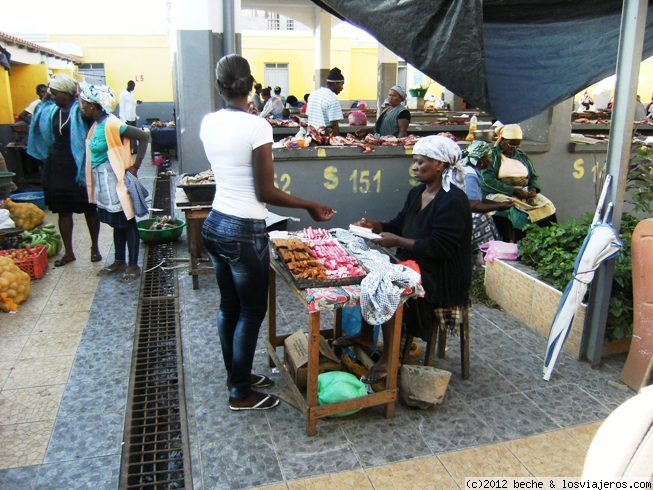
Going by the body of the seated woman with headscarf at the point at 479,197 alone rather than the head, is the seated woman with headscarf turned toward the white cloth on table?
no

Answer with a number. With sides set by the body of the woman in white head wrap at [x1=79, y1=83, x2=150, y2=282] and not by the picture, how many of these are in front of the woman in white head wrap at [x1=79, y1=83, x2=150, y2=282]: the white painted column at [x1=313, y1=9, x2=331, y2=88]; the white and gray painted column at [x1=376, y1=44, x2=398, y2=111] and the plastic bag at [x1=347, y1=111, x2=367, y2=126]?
0

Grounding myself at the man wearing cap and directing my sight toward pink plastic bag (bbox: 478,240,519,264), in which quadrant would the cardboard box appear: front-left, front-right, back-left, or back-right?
front-right

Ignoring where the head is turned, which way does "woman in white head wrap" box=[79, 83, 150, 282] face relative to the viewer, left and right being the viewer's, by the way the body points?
facing the viewer and to the left of the viewer

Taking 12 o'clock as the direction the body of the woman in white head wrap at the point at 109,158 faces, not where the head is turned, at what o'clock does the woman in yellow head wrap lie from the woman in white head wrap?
The woman in yellow head wrap is roughly at 8 o'clock from the woman in white head wrap.

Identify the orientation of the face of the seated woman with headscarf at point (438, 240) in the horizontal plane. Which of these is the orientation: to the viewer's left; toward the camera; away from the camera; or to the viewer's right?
to the viewer's left

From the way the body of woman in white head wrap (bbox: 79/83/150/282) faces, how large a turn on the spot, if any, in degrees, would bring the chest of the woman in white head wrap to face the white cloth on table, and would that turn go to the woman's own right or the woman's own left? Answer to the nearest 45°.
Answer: approximately 45° to the woman's own left
